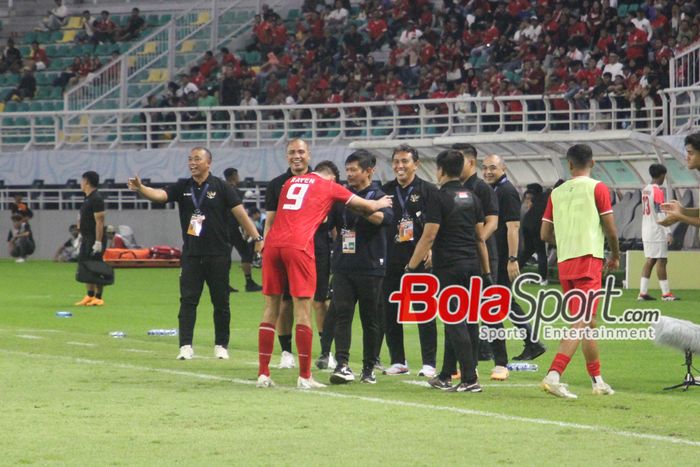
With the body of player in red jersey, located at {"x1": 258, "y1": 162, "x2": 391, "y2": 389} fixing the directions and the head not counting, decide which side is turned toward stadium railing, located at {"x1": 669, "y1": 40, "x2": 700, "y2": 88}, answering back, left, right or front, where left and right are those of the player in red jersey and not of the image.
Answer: front

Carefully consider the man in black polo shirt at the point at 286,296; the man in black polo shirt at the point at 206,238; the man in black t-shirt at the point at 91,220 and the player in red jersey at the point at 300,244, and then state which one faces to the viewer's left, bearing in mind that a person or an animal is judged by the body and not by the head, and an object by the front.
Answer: the man in black t-shirt

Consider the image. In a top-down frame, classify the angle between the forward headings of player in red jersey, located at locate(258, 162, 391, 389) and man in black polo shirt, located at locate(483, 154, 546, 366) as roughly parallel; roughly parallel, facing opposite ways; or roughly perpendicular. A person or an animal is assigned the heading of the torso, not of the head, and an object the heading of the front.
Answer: roughly parallel, facing opposite ways

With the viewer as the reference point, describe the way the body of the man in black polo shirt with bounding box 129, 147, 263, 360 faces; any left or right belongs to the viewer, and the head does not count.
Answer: facing the viewer

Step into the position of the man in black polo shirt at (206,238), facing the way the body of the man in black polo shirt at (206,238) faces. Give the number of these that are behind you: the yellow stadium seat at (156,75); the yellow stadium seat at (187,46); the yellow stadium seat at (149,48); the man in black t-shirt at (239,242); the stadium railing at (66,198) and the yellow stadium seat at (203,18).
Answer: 6

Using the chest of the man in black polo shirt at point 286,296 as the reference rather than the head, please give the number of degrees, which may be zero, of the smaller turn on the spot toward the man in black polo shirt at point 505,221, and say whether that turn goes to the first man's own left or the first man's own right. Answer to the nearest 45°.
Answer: approximately 90° to the first man's own left

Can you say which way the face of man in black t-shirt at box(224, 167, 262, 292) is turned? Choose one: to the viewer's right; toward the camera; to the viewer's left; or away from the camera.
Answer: to the viewer's right

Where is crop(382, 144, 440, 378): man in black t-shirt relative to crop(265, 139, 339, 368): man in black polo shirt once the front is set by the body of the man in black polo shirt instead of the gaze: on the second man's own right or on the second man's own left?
on the second man's own left

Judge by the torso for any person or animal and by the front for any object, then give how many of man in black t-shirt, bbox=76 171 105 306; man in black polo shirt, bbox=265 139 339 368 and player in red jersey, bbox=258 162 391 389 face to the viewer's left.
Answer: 1

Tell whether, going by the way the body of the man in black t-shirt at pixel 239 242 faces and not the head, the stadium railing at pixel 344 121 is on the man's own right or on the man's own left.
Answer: on the man's own left
